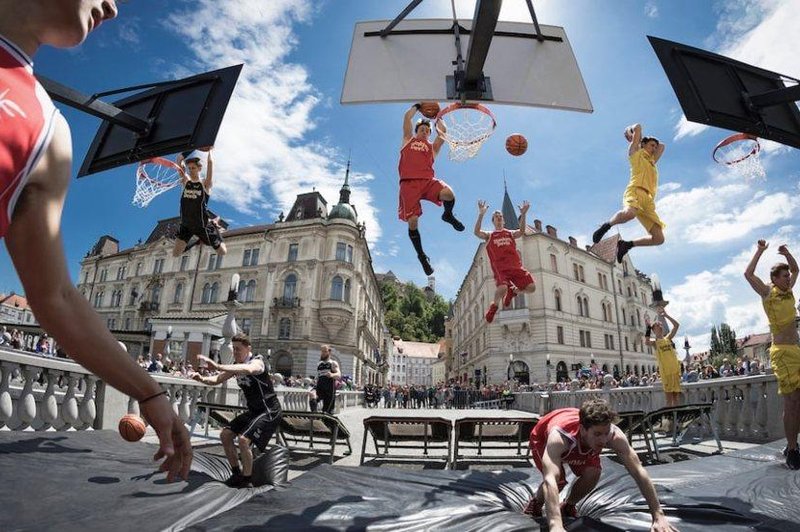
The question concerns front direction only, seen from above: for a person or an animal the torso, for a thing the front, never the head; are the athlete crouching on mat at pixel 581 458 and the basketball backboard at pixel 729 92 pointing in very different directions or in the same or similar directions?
very different directions

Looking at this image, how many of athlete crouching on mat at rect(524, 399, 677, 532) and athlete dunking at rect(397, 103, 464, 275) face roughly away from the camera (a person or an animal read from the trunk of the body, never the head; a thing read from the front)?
0

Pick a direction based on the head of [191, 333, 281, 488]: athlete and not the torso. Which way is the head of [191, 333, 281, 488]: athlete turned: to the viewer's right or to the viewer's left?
to the viewer's left

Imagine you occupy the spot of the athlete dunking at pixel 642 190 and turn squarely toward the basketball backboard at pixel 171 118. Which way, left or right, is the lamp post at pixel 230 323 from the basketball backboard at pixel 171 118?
right

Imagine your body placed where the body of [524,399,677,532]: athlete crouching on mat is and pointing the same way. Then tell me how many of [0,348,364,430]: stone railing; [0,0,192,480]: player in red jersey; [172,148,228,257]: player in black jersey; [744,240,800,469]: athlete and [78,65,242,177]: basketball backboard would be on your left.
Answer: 1

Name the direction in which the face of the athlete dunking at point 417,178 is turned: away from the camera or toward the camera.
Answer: toward the camera

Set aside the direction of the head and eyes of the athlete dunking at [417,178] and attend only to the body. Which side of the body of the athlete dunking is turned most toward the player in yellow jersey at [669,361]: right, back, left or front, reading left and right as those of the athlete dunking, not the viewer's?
left
